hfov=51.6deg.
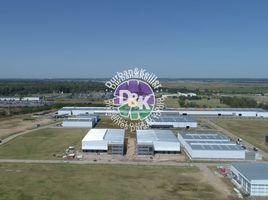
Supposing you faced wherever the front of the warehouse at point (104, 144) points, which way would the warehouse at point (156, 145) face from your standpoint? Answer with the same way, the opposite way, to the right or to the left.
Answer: the same way

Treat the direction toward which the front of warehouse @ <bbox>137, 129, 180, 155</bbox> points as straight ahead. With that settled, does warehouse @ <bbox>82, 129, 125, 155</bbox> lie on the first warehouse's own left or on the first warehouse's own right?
on the first warehouse's own right

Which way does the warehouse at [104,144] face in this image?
toward the camera

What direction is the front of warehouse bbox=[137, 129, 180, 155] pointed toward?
toward the camera

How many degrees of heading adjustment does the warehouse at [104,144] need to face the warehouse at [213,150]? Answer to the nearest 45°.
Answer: approximately 90° to its left

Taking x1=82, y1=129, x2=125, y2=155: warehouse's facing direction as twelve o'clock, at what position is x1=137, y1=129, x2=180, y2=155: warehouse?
x1=137, y1=129, x2=180, y2=155: warehouse is roughly at 9 o'clock from x1=82, y1=129, x2=125, y2=155: warehouse.

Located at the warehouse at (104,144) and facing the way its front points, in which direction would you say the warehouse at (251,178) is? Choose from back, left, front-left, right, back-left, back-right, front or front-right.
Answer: front-left

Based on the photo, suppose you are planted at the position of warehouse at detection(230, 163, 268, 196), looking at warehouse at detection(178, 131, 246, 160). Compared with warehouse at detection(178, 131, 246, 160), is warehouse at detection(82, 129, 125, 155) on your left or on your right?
left

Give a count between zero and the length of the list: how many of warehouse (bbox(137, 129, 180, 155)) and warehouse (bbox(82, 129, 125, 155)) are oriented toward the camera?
2

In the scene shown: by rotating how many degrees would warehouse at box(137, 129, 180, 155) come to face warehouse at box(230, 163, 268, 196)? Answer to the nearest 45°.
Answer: approximately 45° to its left
